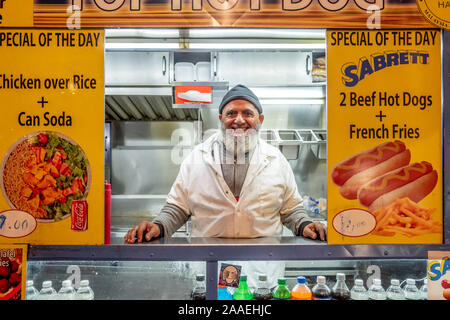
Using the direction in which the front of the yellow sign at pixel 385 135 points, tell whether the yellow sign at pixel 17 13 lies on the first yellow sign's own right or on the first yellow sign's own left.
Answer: on the first yellow sign's own right

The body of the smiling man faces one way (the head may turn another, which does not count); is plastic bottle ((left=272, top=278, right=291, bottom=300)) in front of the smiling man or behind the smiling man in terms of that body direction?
in front

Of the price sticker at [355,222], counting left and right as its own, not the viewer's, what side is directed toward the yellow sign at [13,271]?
right
